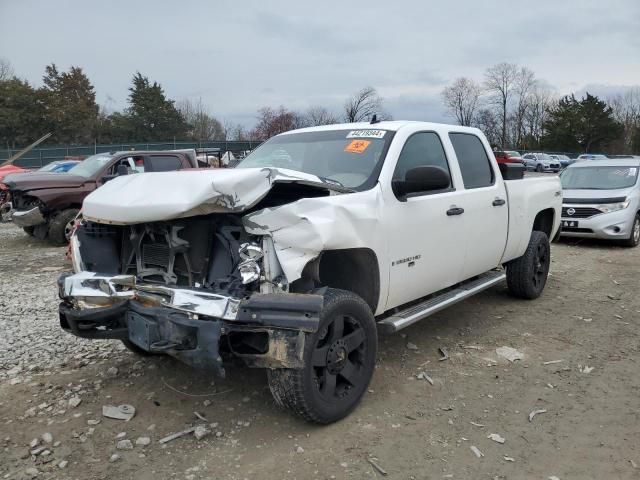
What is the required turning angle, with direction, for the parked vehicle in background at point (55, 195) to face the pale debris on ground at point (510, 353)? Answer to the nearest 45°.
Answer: approximately 90° to its left

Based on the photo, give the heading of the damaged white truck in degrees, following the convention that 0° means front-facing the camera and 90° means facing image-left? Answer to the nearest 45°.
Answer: approximately 45°

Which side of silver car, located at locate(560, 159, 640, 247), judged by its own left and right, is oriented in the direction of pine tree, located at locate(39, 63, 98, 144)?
right

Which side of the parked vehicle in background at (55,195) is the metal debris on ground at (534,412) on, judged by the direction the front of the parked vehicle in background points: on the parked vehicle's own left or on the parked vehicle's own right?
on the parked vehicle's own left

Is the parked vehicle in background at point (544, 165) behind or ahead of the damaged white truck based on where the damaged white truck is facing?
behind
